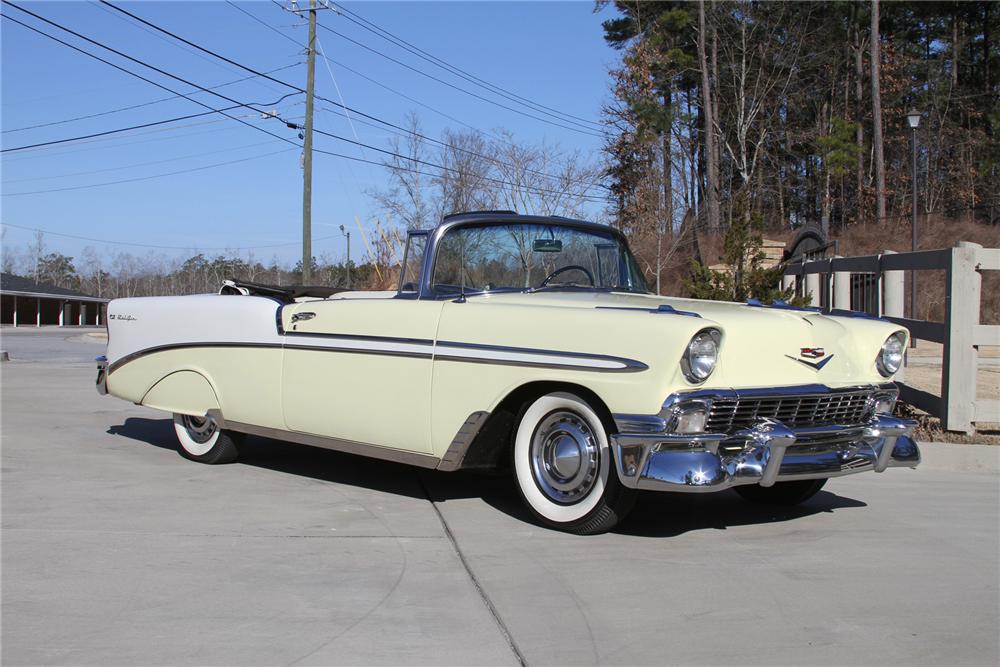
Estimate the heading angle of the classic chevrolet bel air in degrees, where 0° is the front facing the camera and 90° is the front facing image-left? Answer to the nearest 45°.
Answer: approximately 315°

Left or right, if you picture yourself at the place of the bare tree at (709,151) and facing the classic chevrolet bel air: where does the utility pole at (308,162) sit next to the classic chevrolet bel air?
right

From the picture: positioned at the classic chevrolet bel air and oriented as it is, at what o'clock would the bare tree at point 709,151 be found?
The bare tree is roughly at 8 o'clock from the classic chevrolet bel air.

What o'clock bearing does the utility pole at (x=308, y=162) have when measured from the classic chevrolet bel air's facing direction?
The utility pole is roughly at 7 o'clock from the classic chevrolet bel air.
